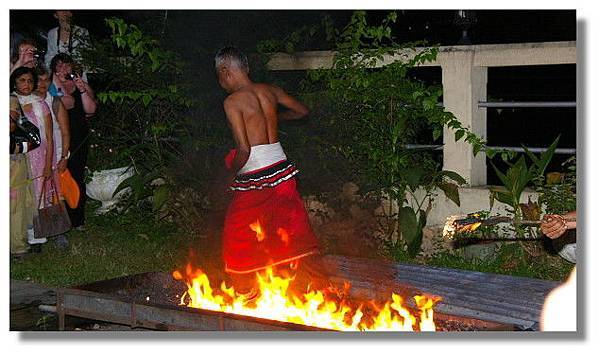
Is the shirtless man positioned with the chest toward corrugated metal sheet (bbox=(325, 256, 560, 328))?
no

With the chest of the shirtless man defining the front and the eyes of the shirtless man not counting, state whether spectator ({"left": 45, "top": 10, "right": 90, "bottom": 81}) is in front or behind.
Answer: in front

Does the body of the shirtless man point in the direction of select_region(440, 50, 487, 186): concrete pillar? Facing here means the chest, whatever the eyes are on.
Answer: no

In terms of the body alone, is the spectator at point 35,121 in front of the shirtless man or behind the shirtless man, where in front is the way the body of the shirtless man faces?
in front

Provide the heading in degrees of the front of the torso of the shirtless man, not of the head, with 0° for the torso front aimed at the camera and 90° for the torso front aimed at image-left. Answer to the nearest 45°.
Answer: approximately 135°
